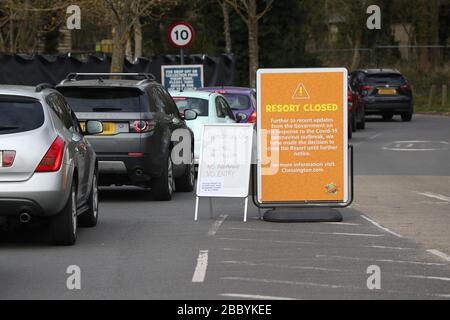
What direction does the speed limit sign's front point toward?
toward the camera

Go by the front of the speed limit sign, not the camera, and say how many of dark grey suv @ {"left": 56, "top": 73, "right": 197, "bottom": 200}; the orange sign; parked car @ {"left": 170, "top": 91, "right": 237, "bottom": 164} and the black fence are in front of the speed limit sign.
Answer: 3

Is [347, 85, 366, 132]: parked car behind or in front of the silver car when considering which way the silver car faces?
in front

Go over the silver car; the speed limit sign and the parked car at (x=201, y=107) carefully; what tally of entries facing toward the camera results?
1

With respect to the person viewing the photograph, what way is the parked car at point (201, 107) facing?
facing away from the viewer and to the right of the viewer

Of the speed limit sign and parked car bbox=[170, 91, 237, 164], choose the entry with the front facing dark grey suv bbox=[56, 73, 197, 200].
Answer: the speed limit sign

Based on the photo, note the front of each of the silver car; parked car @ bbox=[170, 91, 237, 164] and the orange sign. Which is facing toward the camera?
the orange sign

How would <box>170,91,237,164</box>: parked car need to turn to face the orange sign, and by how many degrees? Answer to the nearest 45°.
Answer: approximately 135° to its right

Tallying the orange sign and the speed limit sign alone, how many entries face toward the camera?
2

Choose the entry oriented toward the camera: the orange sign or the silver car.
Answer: the orange sign

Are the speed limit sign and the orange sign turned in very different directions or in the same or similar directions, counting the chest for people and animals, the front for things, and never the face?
same or similar directions

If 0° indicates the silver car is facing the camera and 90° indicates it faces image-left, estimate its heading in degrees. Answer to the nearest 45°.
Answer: approximately 225°
